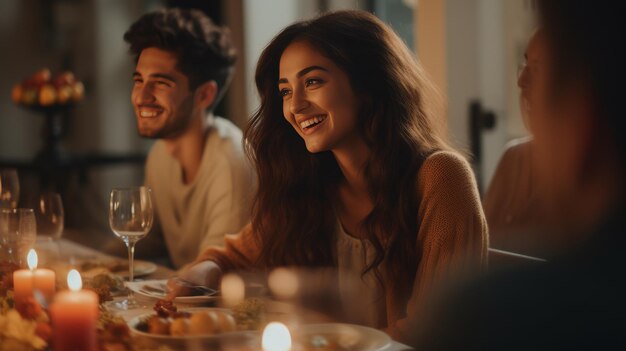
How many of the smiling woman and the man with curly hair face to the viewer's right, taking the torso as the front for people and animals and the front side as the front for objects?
0

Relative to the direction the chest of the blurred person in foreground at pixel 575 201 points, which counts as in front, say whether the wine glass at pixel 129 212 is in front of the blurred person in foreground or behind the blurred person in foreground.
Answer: in front

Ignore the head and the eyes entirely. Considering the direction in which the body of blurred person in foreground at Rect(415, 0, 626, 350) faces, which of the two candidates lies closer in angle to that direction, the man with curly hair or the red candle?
the man with curly hair

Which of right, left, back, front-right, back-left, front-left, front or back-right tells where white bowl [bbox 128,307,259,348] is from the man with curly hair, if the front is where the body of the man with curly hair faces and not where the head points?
front-left

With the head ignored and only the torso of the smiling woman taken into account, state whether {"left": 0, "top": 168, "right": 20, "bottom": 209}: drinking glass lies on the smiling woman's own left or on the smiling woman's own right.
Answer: on the smiling woman's own right

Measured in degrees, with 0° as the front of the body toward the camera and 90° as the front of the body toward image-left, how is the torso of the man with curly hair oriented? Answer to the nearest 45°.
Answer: approximately 45°

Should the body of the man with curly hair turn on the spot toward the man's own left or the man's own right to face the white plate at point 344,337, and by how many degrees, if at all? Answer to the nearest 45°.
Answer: approximately 45° to the man's own left

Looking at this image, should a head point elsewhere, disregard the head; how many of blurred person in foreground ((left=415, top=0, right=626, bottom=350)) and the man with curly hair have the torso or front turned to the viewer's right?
0

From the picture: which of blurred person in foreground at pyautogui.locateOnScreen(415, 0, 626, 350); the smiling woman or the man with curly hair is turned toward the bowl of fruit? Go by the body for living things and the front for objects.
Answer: the blurred person in foreground

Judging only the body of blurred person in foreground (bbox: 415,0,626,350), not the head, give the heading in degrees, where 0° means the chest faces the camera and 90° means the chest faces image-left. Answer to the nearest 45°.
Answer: approximately 135°
